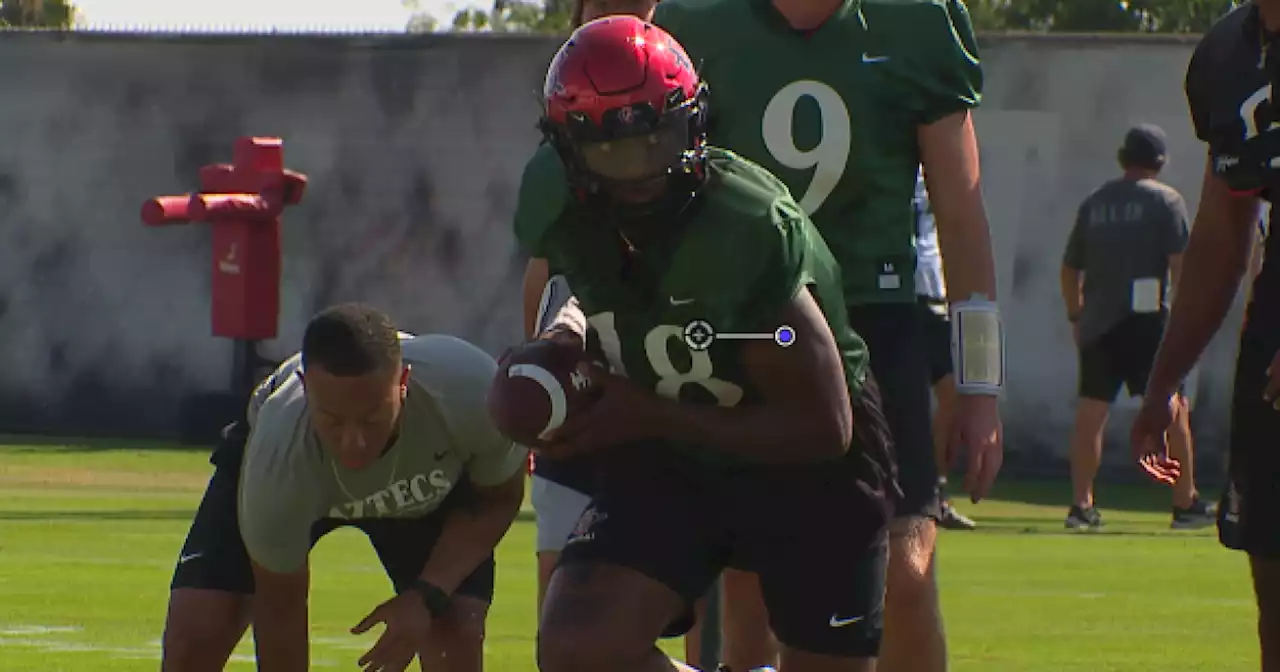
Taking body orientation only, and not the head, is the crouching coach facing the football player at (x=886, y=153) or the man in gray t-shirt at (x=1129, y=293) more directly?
the football player

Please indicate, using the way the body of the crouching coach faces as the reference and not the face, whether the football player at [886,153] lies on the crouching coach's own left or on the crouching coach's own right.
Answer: on the crouching coach's own left

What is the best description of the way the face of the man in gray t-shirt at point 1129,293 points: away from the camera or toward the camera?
away from the camera

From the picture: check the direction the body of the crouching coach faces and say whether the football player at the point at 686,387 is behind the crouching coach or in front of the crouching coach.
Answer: in front

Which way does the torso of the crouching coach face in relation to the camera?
toward the camera
